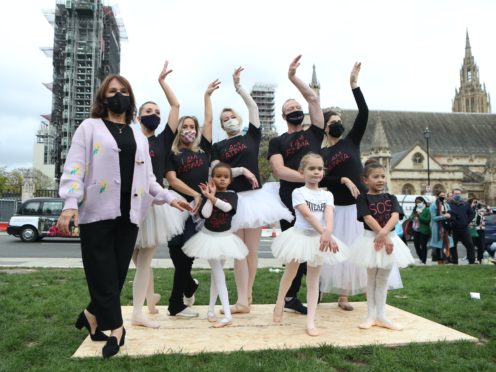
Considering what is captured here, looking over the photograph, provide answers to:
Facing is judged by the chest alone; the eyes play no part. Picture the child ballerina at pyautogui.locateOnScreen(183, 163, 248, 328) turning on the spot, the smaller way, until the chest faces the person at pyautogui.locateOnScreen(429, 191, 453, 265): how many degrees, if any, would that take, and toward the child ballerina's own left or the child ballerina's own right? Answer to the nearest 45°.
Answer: approximately 135° to the child ballerina's own left

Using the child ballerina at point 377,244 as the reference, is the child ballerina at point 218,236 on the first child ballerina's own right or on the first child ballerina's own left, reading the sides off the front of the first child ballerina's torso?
on the first child ballerina's own right

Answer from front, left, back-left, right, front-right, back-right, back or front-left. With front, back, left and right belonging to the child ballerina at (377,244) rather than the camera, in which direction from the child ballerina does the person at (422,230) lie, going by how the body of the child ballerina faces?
back

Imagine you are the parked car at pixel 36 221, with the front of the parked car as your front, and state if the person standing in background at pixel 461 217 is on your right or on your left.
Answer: on your right

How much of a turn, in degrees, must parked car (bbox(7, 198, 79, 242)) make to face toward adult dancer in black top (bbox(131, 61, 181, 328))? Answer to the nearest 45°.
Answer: approximately 90° to its right

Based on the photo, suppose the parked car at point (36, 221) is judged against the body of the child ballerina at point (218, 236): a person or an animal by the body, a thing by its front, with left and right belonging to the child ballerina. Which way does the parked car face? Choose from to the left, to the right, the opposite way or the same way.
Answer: to the left

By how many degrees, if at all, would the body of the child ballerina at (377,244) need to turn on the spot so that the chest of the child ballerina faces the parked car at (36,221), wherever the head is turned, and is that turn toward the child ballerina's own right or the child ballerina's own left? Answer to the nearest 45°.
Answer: approximately 135° to the child ballerina's own right

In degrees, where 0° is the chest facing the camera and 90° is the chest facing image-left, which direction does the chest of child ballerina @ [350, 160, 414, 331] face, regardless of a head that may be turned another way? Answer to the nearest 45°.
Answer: approximately 0°

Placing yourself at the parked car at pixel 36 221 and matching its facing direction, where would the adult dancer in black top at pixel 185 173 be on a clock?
The adult dancer in black top is roughly at 3 o'clock from the parked car.

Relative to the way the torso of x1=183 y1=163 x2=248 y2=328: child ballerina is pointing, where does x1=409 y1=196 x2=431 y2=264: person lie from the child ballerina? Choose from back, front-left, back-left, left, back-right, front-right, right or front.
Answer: back-left

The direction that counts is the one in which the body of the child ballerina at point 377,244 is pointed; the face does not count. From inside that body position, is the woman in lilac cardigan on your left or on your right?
on your right
